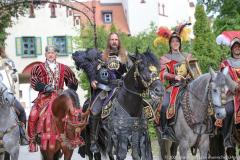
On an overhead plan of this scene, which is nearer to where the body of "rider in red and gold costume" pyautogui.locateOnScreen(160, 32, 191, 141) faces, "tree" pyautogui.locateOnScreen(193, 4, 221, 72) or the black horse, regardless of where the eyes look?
the black horse

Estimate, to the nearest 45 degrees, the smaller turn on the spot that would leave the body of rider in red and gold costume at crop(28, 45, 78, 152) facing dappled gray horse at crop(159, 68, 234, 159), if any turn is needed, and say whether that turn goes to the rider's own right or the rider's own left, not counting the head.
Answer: approximately 45° to the rider's own left

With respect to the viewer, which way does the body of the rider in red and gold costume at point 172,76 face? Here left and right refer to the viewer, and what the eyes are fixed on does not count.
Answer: facing the viewer and to the right of the viewer

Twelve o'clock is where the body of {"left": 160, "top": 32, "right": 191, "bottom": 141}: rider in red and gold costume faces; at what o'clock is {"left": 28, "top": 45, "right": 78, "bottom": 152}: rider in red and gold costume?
{"left": 28, "top": 45, "right": 78, "bottom": 152}: rider in red and gold costume is roughly at 4 o'clock from {"left": 160, "top": 32, "right": 191, "bottom": 141}: rider in red and gold costume.

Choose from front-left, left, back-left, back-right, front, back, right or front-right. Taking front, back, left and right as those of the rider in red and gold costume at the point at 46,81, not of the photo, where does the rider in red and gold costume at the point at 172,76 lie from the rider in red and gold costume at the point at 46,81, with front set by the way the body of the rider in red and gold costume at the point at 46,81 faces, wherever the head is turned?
left

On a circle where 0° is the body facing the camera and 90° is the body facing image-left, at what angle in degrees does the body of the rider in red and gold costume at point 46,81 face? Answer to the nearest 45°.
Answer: approximately 0°

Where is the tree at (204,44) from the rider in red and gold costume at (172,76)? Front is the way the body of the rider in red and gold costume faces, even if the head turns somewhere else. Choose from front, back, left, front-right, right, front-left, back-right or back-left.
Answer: back-left

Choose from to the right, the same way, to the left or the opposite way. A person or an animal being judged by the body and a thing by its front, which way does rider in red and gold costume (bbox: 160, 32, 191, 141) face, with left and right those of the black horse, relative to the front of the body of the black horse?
the same way

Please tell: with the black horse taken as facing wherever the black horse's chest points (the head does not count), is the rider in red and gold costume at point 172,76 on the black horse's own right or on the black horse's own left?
on the black horse's own left
